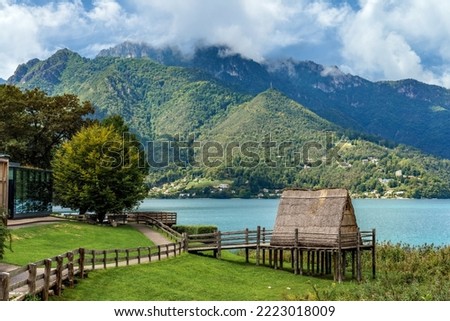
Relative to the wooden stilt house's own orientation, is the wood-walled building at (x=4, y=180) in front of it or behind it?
behind
